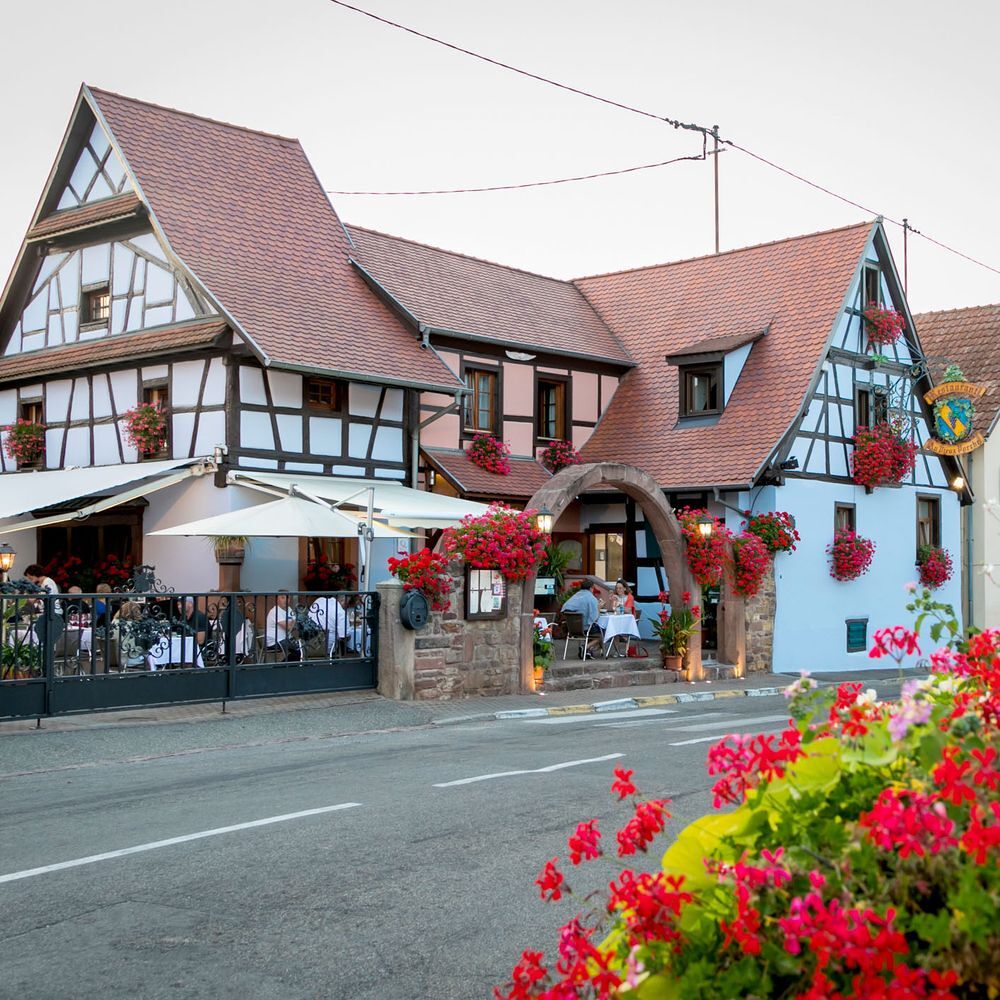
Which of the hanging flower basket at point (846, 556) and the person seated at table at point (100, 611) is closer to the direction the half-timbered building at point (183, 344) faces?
the person seated at table

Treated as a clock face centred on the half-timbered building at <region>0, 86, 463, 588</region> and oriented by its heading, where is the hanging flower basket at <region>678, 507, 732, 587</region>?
The hanging flower basket is roughly at 8 o'clock from the half-timbered building.

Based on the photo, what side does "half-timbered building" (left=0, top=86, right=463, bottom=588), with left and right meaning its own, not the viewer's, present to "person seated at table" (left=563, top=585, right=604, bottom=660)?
left

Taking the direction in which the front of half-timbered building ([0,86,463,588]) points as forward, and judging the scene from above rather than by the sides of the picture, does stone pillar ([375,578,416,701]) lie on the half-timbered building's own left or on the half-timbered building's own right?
on the half-timbered building's own left

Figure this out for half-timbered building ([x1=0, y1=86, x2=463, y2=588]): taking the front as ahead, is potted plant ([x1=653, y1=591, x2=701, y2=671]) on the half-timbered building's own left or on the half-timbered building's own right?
on the half-timbered building's own left

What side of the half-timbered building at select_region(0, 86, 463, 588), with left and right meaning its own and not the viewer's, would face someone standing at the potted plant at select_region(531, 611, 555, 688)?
left

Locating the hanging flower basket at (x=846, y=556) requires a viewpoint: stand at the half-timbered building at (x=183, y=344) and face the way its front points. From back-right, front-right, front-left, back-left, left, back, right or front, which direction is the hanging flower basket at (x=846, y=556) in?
back-left

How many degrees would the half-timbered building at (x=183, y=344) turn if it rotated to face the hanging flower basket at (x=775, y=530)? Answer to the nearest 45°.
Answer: approximately 135° to its left

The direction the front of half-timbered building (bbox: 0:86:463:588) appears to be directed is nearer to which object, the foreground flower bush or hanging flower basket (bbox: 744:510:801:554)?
the foreground flower bush

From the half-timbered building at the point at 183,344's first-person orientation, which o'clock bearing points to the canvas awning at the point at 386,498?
The canvas awning is roughly at 9 o'clock from the half-timbered building.

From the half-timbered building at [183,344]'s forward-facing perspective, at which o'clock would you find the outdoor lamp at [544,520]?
The outdoor lamp is roughly at 9 o'clock from the half-timbered building.

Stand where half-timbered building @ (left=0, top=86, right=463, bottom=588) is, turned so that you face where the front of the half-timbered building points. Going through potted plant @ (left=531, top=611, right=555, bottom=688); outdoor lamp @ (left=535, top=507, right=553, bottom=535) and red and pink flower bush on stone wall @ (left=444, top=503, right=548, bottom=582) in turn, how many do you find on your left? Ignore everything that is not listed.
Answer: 3

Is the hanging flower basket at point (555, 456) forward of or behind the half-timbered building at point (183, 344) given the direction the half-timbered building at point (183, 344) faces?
behind

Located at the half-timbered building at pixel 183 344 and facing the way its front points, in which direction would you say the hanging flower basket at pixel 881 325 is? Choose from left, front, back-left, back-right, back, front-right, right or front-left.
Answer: back-left

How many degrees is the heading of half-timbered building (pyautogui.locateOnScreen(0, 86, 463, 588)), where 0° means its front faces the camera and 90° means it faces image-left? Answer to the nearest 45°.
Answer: approximately 45°

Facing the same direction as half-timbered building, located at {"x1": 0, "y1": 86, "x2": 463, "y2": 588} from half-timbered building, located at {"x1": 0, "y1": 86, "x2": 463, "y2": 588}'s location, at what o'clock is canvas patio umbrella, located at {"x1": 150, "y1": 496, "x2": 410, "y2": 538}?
The canvas patio umbrella is roughly at 10 o'clock from the half-timbered building.
